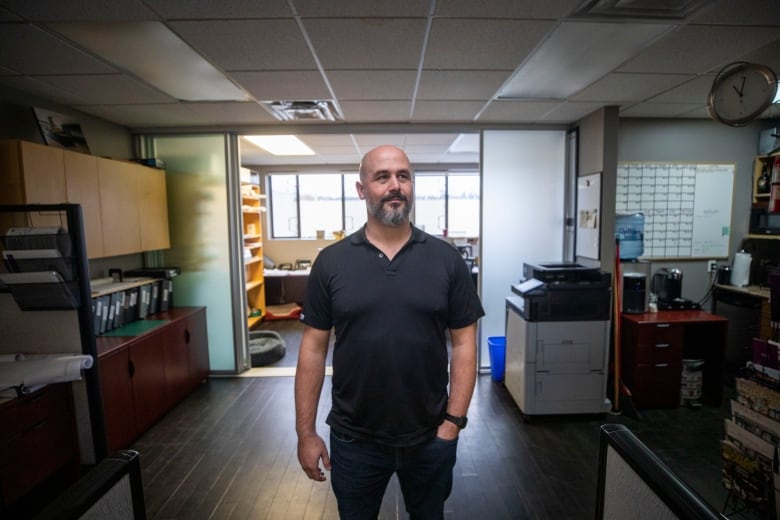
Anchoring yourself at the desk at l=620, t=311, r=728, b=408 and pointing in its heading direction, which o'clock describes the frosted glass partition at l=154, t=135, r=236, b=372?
The frosted glass partition is roughly at 2 o'clock from the desk.

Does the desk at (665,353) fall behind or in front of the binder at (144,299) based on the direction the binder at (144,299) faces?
in front

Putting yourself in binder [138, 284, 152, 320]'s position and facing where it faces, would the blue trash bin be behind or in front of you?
in front

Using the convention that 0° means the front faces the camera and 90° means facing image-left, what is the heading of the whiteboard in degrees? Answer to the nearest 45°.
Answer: approximately 0°

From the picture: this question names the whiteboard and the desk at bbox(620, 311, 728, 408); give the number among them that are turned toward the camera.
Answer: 2

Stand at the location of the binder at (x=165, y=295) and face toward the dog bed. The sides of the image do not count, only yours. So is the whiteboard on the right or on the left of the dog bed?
right

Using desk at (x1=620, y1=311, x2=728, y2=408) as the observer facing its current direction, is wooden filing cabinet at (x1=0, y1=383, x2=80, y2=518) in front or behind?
in front

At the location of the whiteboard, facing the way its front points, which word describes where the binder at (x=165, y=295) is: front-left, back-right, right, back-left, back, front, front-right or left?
front-right

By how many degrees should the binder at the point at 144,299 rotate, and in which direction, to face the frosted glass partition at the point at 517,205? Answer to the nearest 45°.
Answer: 0° — it already faces it

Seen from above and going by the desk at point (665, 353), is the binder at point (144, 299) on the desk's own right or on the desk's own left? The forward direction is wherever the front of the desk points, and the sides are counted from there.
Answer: on the desk's own right

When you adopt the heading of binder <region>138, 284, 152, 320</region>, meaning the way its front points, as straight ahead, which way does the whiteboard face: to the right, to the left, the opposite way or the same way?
to the right

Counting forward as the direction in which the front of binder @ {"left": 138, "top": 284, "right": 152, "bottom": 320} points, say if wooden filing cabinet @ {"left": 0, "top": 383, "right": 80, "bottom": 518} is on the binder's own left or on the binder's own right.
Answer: on the binder's own right

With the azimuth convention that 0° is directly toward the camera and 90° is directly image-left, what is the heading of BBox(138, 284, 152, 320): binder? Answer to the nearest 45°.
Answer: approximately 315°
